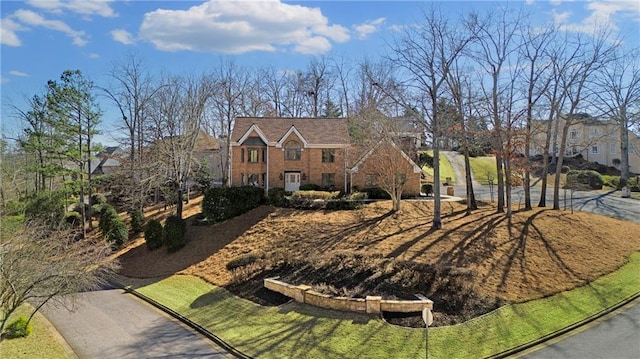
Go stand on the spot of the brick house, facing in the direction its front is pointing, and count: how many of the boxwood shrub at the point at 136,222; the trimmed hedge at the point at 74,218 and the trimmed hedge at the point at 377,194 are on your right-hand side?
2

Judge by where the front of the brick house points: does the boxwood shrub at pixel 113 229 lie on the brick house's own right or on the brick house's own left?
on the brick house's own right

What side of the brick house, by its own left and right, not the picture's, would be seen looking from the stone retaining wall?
front

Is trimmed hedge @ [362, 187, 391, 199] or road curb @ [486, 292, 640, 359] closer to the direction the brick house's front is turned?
the road curb

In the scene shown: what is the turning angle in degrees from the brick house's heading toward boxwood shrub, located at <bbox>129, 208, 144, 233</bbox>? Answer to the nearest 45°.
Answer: approximately 90° to its right

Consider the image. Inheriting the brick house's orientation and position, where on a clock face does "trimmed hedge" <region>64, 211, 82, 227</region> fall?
The trimmed hedge is roughly at 3 o'clock from the brick house.

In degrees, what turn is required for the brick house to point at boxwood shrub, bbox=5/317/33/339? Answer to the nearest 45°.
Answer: approximately 45° to its right

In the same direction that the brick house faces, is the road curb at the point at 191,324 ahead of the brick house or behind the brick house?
ahead

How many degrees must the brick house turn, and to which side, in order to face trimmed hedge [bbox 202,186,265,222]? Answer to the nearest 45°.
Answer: approximately 45° to its right

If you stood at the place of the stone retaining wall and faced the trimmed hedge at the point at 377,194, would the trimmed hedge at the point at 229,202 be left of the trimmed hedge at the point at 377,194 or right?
left

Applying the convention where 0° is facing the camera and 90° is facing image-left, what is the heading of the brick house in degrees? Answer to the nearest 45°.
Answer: approximately 0°

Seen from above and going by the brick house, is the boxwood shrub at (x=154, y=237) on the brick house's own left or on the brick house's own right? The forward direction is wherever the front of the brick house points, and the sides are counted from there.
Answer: on the brick house's own right

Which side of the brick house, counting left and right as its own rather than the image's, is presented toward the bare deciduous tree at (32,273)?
front

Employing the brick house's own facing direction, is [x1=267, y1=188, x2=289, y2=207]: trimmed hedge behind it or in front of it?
in front
